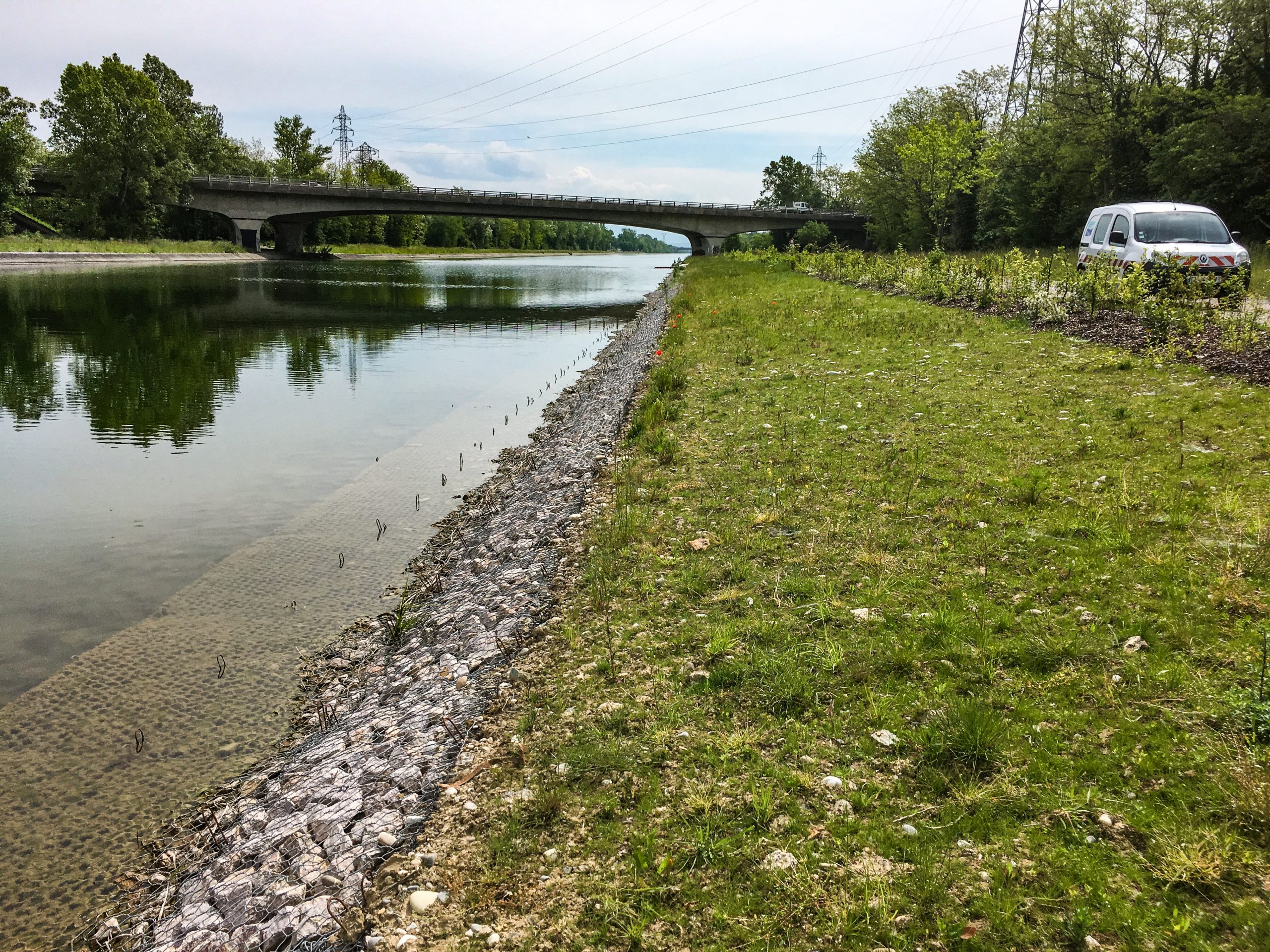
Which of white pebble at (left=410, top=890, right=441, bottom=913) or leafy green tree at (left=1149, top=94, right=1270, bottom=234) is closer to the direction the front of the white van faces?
the white pebble

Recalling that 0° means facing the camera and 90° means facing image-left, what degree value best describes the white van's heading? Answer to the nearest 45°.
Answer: approximately 315°

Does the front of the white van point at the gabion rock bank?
no

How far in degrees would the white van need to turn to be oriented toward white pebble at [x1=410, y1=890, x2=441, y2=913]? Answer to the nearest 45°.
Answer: approximately 45° to its right

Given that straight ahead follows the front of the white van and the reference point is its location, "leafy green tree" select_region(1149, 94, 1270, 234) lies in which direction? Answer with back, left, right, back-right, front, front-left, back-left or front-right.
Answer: back-left

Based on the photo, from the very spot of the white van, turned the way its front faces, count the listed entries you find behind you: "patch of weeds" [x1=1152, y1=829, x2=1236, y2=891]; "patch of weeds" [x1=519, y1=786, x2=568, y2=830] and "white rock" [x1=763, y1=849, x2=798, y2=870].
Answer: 0

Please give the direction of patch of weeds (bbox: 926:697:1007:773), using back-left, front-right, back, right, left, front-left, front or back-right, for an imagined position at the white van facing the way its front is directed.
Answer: front-right

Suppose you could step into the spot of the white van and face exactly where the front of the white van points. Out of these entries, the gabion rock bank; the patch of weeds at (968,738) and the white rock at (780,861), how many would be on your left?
0

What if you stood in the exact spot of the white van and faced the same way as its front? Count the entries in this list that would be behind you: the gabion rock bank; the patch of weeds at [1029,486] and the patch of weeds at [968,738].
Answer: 0
